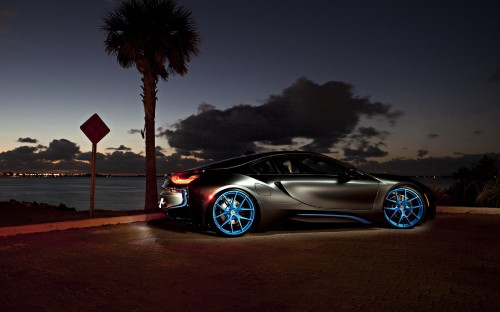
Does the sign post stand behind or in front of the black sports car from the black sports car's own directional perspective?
behind

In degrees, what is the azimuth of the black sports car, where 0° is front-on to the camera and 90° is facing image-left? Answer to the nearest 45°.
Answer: approximately 270°

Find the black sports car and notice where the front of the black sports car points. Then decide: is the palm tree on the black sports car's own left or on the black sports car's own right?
on the black sports car's own left
